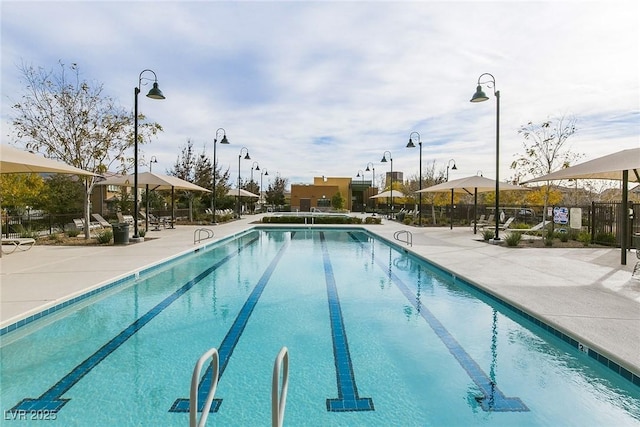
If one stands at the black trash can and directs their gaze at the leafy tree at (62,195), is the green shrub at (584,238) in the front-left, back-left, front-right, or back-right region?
back-right

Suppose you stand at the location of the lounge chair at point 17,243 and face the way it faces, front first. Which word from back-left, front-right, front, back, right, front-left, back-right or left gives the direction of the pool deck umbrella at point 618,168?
front-right

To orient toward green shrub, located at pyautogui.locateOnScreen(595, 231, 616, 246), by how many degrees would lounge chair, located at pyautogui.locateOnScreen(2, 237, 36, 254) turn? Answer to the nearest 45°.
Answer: approximately 45° to its right

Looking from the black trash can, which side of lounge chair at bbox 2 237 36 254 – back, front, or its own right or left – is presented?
front

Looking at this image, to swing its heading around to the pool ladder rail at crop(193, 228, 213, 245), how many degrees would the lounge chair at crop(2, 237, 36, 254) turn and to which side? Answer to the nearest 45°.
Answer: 0° — it already faces it

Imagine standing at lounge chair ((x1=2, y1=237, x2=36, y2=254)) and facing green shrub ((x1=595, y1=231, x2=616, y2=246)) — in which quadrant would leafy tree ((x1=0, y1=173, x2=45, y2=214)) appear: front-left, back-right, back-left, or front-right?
back-left

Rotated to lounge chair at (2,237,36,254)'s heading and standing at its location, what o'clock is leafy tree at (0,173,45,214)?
The leafy tree is roughly at 9 o'clock from the lounge chair.

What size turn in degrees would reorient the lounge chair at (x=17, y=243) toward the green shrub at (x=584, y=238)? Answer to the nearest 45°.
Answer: approximately 45° to its right

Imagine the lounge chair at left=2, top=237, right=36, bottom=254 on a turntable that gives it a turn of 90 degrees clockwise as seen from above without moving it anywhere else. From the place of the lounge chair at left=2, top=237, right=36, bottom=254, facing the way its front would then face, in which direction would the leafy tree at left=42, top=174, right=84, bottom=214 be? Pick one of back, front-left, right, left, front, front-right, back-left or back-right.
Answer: back

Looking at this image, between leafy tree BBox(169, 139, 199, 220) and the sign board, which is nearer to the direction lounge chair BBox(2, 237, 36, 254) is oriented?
the sign board

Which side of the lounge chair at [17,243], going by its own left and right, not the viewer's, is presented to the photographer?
right

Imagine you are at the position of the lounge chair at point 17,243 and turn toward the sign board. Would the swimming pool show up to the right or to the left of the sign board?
right
